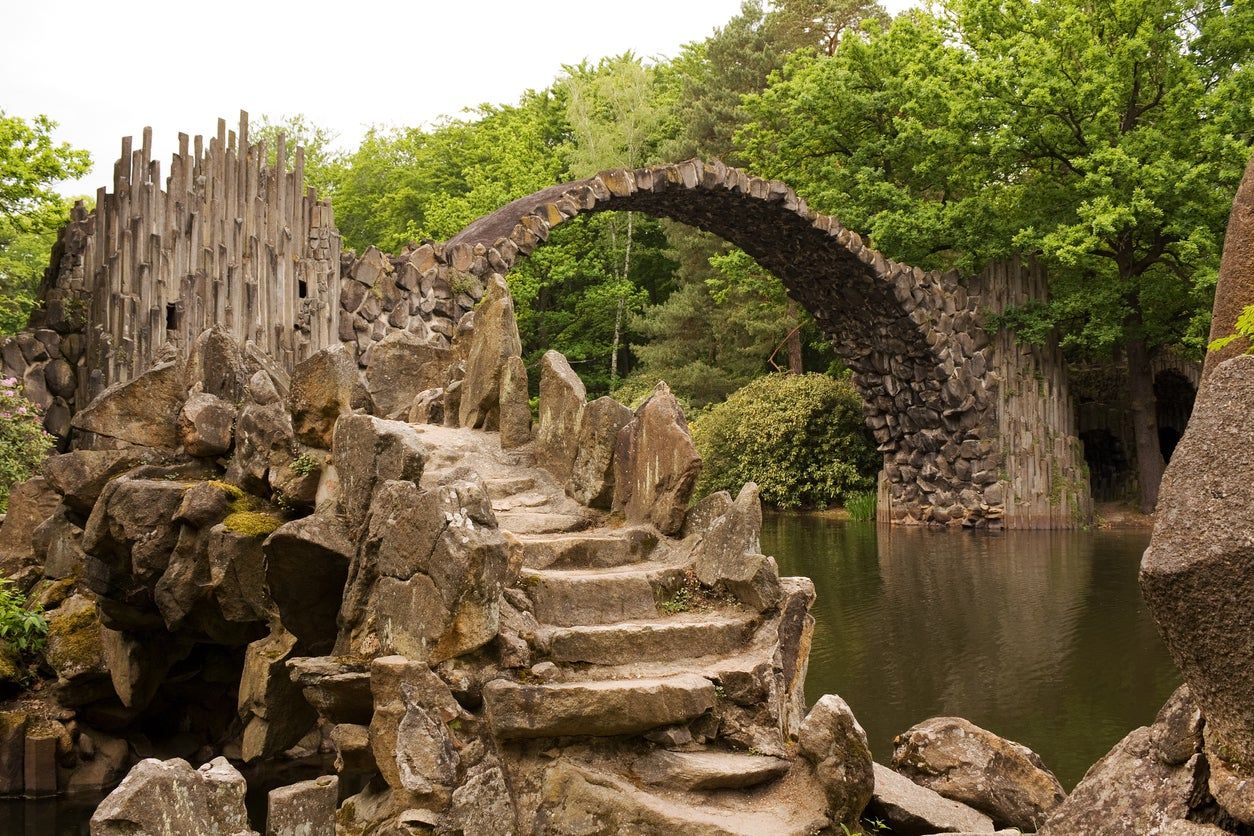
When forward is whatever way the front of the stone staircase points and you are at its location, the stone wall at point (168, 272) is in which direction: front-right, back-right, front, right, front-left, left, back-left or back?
back-right

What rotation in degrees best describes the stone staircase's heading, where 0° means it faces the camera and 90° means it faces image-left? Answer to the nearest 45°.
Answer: approximately 0°

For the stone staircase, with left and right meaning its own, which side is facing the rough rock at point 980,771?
left

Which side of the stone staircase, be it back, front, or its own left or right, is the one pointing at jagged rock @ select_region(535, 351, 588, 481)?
back

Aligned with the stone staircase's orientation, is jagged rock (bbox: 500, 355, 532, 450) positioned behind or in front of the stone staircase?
behind

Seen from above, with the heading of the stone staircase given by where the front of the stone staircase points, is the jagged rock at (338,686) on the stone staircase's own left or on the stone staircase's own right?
on the stone staircase's own right

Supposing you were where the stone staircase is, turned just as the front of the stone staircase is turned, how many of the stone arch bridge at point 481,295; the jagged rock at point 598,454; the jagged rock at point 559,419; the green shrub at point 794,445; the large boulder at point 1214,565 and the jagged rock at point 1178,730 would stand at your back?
4

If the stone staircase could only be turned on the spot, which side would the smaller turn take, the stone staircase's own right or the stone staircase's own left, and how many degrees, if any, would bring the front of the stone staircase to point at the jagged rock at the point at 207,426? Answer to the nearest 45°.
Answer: approximately 135° to the stone staircase's own right

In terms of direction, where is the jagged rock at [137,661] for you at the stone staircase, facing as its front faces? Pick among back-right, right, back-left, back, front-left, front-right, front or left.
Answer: back-right

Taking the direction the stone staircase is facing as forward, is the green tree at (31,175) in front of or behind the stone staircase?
behind

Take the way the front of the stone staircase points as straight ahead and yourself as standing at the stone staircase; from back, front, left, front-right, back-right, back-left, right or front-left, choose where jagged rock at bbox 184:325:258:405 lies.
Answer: back-right

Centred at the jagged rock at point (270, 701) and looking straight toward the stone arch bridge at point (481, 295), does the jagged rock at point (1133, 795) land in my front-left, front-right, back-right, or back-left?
back-right

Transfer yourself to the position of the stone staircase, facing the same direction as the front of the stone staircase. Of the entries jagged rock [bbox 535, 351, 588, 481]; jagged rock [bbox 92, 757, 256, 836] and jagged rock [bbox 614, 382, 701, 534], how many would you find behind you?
2

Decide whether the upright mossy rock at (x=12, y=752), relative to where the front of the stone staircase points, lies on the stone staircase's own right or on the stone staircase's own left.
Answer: on the stone staircase's own right

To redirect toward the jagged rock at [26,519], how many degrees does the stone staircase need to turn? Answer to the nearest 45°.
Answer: approximately 135° to its right
